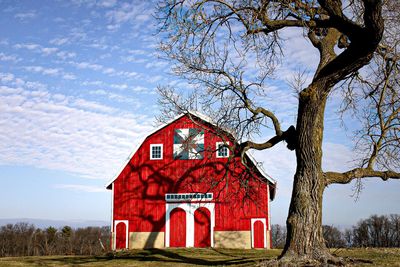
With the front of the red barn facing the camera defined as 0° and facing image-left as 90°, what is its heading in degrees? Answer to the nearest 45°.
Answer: approximately 0°
